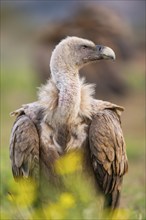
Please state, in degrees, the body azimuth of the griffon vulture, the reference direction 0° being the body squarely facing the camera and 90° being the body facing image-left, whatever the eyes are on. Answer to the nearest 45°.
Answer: approximately 0°
